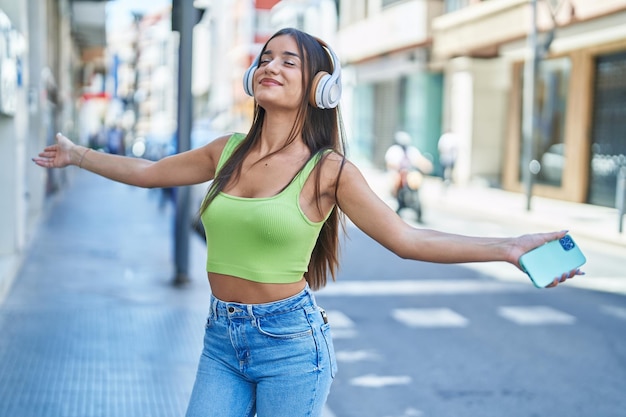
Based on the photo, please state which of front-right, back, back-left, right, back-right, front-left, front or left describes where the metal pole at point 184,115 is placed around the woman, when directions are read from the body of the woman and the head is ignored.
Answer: back-right

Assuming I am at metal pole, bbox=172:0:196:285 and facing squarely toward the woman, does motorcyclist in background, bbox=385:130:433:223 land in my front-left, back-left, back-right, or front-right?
back-left

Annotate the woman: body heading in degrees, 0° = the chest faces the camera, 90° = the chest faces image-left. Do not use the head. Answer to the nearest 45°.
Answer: approximately 45°

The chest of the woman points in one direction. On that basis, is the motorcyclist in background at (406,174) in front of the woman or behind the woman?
behind

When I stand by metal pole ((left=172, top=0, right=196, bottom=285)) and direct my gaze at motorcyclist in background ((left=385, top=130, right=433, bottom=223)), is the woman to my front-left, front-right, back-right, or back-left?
back-right
